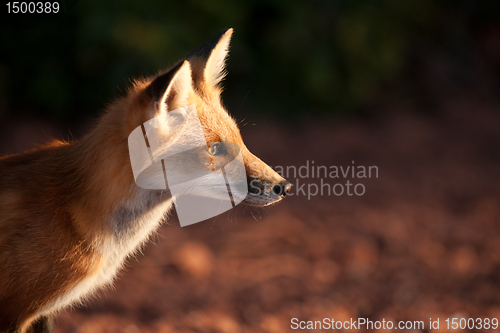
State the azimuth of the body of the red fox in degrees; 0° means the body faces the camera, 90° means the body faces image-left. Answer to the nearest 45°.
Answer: approximately 270°
